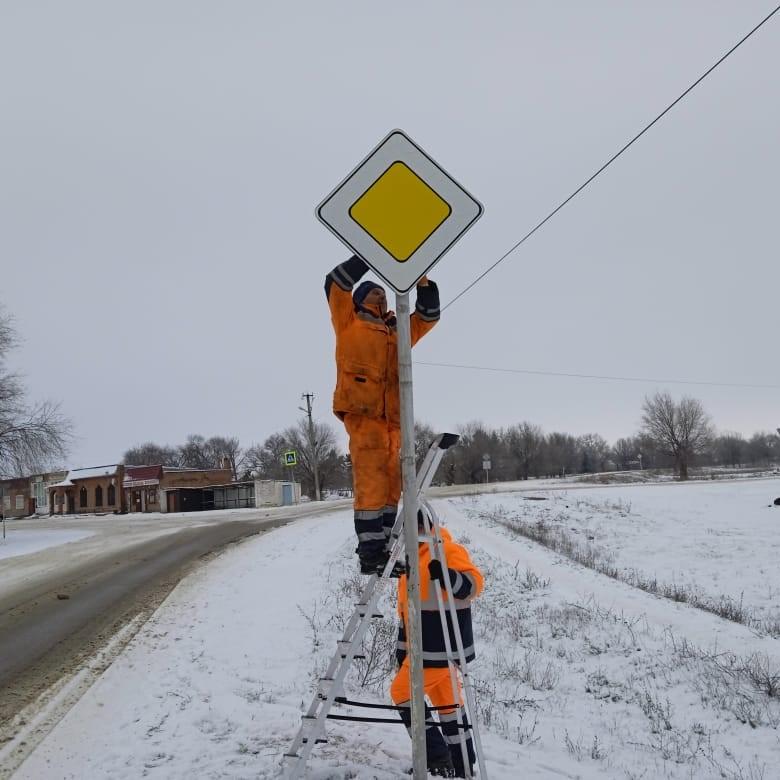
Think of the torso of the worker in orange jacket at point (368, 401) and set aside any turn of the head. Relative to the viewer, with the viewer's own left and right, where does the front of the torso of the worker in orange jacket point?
facing the viewer and to the right of the viewer

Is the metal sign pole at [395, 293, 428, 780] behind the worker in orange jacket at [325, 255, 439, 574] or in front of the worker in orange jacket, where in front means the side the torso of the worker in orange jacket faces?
in front

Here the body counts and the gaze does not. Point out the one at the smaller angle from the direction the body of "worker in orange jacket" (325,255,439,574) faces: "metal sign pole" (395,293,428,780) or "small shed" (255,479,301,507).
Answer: the metal sign pole

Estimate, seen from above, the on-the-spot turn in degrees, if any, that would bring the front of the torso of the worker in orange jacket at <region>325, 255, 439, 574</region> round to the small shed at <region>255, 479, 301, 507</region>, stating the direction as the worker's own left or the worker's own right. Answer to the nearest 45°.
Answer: approximately 135° to the worker's own left
